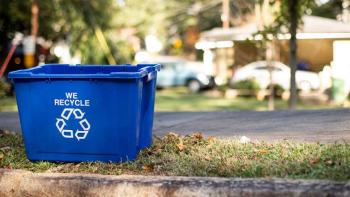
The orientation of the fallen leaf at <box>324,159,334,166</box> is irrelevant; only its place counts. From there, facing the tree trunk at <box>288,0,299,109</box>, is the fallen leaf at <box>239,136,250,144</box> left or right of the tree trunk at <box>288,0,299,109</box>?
left

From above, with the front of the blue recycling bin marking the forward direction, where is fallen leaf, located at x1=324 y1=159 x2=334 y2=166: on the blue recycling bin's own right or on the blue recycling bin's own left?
on the blue recycling bin's own left

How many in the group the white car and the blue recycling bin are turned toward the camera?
1

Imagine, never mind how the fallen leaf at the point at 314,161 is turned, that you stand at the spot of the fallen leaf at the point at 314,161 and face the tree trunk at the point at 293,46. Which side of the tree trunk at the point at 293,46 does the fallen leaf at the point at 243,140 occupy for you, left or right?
left

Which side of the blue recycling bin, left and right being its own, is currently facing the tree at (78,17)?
back

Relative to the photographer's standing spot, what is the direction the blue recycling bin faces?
facing the viewer

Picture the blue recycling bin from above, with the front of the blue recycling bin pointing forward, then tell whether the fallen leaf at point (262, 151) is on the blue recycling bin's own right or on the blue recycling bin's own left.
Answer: on the blue recycling bin's own left

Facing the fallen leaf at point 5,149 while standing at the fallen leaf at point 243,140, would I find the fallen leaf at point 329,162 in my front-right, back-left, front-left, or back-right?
back-left

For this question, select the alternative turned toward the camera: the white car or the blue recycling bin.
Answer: the blue recycling bin

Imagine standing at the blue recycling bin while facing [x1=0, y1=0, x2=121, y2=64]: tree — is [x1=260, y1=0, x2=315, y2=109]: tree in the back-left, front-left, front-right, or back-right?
front-right
